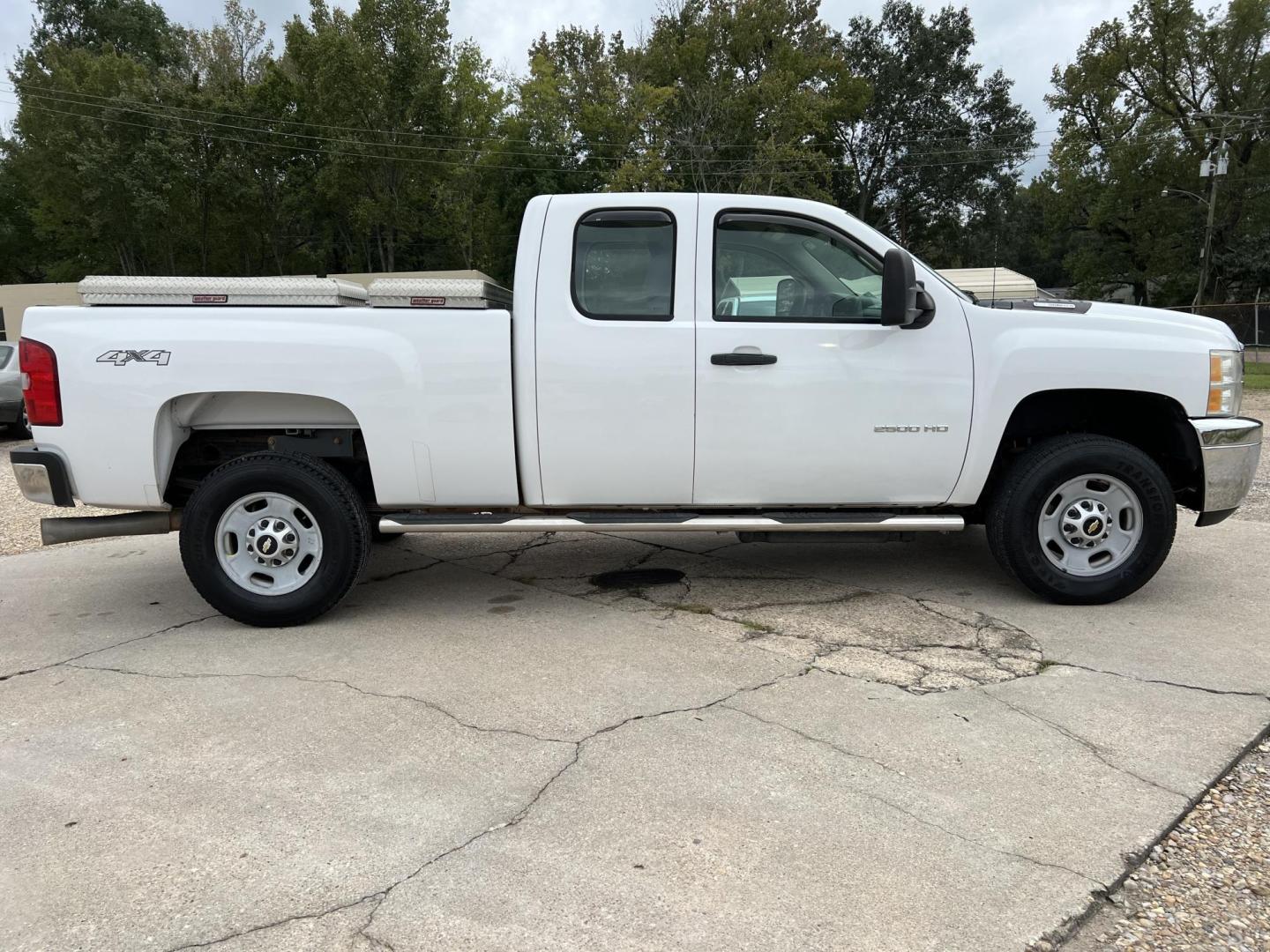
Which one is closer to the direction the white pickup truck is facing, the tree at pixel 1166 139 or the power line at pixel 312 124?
the tree

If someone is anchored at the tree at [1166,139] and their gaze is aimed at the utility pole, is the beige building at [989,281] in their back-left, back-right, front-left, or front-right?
front-right

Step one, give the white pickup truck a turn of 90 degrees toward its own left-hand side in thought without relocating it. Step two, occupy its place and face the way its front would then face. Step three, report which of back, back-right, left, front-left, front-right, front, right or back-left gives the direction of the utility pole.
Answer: front-right

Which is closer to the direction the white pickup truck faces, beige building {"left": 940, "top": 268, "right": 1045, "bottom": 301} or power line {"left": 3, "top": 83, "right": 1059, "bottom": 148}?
the beige building

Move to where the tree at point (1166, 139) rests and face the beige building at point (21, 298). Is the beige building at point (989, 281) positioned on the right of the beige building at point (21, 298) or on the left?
left

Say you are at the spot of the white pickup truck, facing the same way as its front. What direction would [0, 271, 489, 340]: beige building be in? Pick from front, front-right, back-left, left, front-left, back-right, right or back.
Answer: back-left

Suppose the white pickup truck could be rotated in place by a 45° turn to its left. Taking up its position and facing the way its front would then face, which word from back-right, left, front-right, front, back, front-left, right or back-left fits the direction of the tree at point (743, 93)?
front-left

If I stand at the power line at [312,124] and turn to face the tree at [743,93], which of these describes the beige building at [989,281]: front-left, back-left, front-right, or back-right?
front-right

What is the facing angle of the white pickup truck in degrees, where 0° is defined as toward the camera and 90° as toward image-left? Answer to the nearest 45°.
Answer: approximately 270°

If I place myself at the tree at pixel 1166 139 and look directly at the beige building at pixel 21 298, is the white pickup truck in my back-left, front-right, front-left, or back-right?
front-left

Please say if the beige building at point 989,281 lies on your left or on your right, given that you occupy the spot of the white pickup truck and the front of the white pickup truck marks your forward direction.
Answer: on your left

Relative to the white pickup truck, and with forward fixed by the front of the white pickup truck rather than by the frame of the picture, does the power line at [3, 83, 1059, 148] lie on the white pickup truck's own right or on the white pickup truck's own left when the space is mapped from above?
on the white pickup truck's own left
